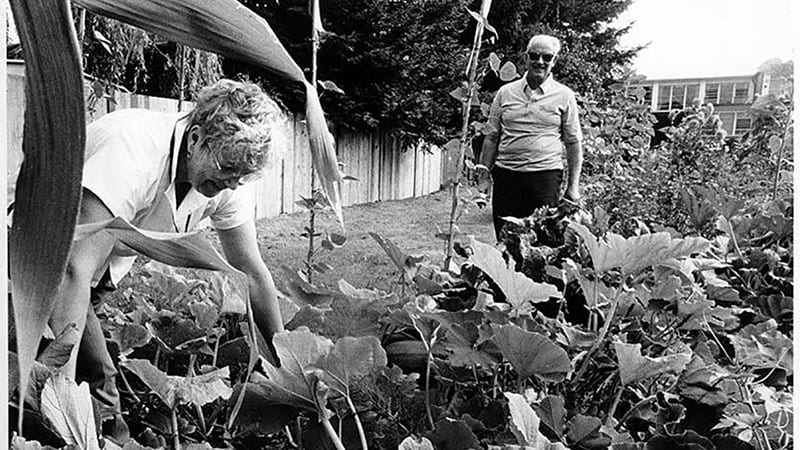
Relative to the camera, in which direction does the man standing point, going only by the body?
toward the camera

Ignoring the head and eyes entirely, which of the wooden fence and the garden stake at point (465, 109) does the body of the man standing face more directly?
the garden stake
